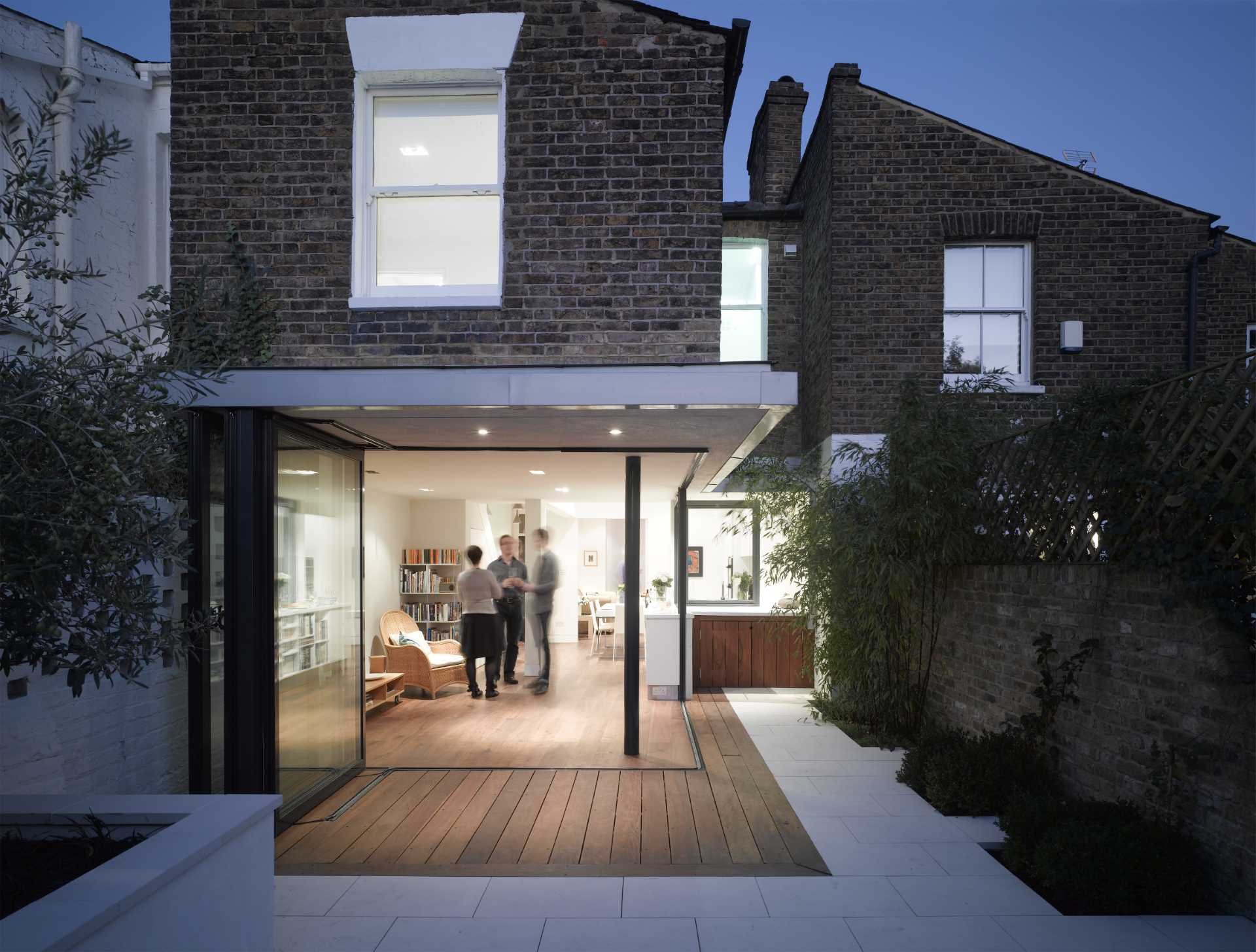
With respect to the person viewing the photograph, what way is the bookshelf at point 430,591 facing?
facing the viewer

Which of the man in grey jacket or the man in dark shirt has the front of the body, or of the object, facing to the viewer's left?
the man in grey jacket

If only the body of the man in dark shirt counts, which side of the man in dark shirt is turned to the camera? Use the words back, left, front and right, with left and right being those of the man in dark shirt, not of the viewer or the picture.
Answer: front

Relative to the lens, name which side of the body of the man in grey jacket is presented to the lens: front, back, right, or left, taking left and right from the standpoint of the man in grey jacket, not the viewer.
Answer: left

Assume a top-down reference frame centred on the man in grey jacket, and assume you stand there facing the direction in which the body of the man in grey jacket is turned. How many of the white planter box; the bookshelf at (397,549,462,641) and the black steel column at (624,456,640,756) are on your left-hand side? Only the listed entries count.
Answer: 2

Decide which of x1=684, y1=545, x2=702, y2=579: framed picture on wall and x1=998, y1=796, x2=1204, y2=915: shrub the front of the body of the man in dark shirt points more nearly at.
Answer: the shrub

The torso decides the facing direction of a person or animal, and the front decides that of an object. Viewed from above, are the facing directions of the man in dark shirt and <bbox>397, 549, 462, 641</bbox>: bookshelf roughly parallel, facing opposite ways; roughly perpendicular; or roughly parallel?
roughly parallel

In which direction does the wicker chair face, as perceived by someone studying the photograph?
facing the viewer and to the right of the viewer

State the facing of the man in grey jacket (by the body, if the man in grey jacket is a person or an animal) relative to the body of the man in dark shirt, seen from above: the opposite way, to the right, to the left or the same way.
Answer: to the right
